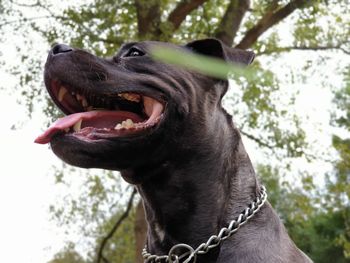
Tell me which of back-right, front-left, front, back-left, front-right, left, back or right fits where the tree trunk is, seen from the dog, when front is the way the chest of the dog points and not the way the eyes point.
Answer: right
